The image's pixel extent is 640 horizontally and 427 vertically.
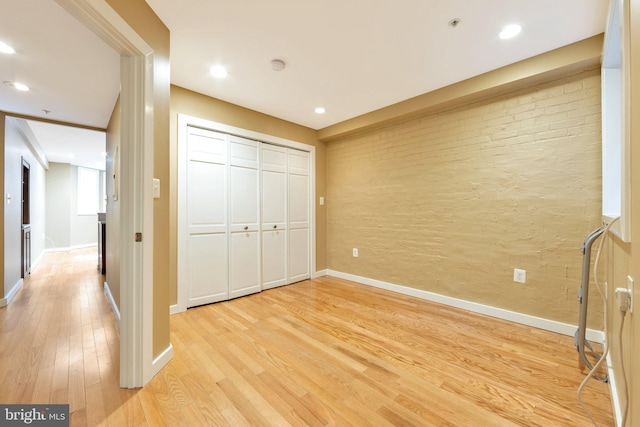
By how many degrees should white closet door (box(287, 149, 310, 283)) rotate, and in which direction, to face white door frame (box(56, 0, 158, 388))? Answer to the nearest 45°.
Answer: approximately 90° to its right

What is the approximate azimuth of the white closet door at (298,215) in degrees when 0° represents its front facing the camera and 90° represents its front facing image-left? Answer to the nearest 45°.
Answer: approximately 315°

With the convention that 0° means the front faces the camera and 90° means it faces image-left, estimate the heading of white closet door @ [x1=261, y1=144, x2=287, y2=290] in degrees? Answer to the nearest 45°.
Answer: approximately 315°

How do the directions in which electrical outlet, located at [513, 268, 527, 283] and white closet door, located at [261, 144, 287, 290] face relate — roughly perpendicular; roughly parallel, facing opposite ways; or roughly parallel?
roughly perpendicular

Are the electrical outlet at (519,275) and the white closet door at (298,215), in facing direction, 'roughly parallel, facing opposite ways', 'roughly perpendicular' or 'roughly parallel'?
roughly perpendicular
